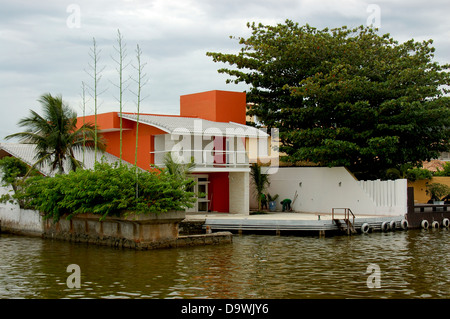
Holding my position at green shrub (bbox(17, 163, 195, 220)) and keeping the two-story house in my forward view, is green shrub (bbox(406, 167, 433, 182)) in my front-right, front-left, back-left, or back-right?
front-right

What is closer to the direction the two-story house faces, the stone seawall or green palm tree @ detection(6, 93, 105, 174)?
the stone seawall

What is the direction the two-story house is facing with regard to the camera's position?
facing the viewer and to the right of the viewer

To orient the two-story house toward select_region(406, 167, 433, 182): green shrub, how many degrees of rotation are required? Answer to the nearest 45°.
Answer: approximately 90° to its left

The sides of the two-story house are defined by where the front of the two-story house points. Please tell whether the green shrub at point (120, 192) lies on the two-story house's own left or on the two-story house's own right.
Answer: on the two-story house's own right

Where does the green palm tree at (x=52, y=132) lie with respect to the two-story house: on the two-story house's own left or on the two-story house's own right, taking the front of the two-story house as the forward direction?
on the two-story house's own right

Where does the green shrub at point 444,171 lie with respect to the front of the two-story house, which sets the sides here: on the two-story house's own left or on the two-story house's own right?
on the two-story house's own left

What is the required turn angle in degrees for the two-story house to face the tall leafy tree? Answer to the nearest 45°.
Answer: approximately 45° to its left

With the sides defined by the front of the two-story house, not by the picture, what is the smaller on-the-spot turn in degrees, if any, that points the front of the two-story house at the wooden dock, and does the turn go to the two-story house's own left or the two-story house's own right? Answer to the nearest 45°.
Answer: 0° — it already faces it
